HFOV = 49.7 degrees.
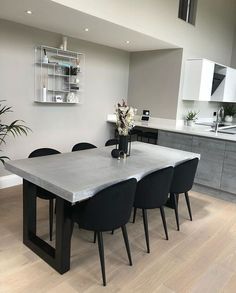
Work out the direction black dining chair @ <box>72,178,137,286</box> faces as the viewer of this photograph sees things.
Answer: facing away from the viewer and to the left of the viewer

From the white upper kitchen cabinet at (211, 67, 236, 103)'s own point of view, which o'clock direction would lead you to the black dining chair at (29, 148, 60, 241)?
The black dining chair is roughly at 2 o'clock from the white upper kitchen cabinet.

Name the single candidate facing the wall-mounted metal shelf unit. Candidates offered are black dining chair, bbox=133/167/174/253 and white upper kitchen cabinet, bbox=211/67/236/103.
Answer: the black dining chair

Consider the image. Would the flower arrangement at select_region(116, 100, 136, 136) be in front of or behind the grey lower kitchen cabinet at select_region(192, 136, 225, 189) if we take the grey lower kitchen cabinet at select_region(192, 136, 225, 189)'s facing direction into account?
in front

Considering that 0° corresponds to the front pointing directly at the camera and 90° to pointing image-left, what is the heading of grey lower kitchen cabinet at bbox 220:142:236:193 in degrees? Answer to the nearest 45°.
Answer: approximately 45°

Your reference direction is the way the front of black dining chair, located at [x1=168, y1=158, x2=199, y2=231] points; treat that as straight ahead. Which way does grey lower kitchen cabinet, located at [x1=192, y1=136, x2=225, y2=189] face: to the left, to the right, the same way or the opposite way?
to the left

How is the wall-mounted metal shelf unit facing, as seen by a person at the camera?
facing the viewer and to the right of the viewer

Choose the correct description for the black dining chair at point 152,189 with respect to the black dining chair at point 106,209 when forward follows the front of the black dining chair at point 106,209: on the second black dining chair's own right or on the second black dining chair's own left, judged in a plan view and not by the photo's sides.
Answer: on the second black dining chair's own right

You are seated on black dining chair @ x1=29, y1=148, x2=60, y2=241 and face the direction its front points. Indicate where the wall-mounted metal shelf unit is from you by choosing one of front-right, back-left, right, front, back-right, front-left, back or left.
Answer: back-left

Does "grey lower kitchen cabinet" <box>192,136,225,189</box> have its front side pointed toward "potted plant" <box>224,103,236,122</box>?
no

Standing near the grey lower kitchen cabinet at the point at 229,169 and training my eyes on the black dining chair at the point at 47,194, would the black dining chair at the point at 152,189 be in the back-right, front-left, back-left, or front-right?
front-left

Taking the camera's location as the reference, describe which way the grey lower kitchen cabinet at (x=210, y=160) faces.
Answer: facing the viewer and to the left of the viewer

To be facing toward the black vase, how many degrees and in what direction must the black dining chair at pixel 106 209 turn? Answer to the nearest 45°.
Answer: approximately 45° to its right

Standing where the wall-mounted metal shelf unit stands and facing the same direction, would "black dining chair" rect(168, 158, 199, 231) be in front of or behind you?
in front

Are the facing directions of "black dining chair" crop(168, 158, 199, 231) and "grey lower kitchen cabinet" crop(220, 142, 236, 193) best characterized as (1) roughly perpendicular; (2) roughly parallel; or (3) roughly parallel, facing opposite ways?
roughly perpendicular

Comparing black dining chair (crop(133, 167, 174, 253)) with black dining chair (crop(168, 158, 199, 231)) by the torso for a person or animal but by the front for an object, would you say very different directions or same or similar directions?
same or similar directions

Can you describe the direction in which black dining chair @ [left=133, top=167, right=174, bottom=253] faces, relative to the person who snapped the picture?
facing away from the viewer and to the left of the viewer

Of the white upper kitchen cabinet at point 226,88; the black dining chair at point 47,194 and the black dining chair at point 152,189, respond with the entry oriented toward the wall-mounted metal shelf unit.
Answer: the black dining chair at point 152,189

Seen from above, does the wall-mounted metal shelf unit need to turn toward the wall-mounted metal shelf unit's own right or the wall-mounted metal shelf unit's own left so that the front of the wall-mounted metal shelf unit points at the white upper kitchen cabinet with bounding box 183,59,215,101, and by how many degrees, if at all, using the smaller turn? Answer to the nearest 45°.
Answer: approximately 45° to the wall-mounted metal shelf unit's own left
